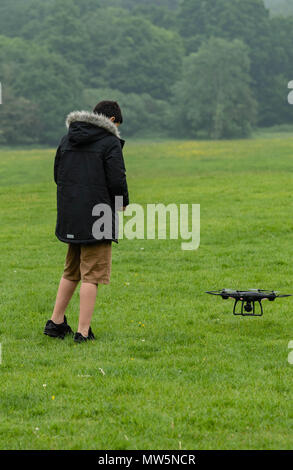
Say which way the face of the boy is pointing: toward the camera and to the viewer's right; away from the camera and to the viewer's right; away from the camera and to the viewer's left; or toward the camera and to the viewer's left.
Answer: away from the camera and to the viewer's right

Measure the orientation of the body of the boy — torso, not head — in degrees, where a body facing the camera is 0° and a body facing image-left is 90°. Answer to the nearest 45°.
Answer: approximately 225°
